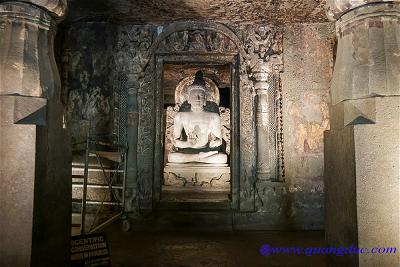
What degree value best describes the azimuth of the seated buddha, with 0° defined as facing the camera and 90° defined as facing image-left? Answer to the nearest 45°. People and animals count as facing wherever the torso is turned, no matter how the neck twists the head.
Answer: approximately 0°

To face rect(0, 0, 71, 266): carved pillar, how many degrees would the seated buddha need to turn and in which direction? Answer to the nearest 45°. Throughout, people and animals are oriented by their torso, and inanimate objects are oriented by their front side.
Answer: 0° — it already faces it

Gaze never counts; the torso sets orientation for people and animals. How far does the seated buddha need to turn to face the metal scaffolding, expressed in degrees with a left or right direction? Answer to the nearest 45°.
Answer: approximately 45° to its right

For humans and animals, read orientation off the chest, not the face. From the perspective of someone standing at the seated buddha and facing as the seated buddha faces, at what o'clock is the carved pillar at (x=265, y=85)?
The carved pillar is roughly at 11 o'clock from the seated buddha.

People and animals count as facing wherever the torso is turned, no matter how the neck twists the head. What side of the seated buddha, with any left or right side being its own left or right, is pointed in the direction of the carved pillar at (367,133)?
front

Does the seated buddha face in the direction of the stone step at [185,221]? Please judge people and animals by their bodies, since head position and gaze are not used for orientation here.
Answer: yes
